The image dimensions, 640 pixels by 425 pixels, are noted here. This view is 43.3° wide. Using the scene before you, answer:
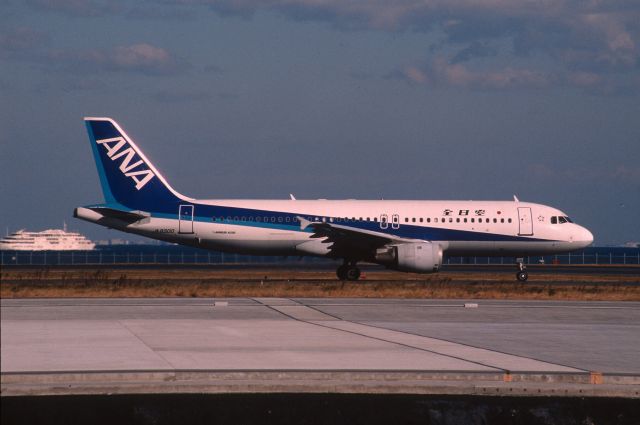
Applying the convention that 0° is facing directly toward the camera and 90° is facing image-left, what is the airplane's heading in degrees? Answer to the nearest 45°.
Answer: approximately 270°
